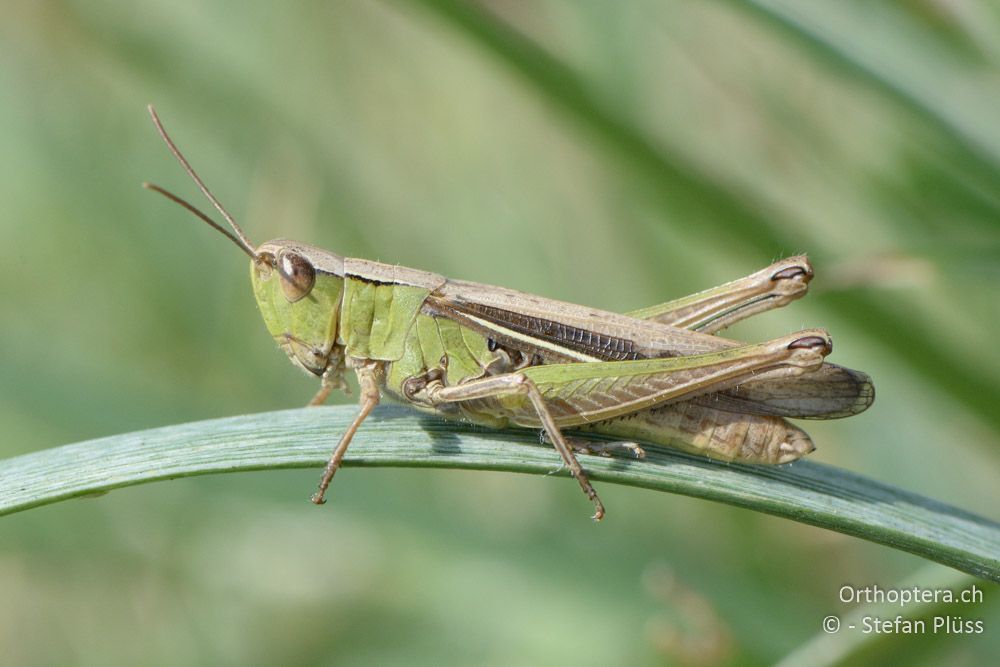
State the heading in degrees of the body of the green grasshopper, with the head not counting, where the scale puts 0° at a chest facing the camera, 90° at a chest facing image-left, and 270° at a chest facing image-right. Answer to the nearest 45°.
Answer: approximately 90°
